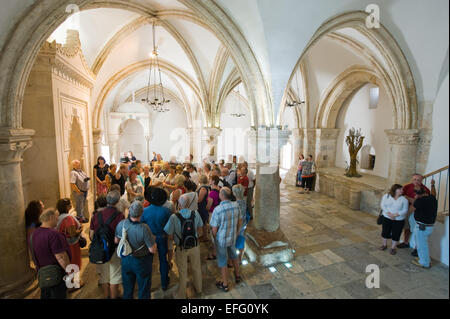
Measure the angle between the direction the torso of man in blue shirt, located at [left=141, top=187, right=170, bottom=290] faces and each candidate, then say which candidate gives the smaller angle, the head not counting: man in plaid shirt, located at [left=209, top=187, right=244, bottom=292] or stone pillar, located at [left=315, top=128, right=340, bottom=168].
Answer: the stone pillar

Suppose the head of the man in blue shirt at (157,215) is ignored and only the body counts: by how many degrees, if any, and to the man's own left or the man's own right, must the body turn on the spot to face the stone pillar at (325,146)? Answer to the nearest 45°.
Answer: approximately 45° to the man's own right

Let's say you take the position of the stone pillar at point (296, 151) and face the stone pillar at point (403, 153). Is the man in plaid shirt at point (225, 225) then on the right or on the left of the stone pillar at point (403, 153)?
right

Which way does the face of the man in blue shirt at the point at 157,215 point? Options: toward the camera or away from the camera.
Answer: away from the camera

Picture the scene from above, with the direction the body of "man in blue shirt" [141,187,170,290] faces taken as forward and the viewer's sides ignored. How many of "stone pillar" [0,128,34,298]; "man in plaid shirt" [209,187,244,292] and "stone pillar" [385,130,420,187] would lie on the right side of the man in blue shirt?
2

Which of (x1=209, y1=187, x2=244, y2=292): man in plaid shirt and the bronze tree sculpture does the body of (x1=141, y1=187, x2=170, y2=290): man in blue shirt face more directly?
the bronze tree sculpture

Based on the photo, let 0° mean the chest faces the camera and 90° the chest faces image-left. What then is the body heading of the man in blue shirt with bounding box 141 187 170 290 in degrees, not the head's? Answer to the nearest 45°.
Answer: approximately 180°

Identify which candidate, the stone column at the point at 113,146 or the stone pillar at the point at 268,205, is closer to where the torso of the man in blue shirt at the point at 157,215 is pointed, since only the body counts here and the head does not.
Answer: the stone column

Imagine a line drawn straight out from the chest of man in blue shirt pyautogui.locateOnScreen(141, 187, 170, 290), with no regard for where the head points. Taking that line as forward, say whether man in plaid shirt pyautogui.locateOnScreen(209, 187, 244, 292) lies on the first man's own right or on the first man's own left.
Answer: on the first man's own right

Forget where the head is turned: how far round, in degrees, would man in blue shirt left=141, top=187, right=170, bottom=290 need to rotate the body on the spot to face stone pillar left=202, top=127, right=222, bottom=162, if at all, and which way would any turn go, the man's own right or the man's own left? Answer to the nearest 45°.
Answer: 0° — they already face it

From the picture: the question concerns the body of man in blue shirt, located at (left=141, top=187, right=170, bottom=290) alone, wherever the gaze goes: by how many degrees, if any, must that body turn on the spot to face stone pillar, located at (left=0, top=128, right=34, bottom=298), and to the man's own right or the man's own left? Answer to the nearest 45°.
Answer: approximately 90° to the man's own left

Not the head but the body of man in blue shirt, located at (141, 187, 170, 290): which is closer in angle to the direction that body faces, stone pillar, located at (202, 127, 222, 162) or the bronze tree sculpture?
the stone pillar

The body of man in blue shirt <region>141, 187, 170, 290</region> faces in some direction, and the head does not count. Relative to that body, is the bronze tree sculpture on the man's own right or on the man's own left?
on the man's own right
